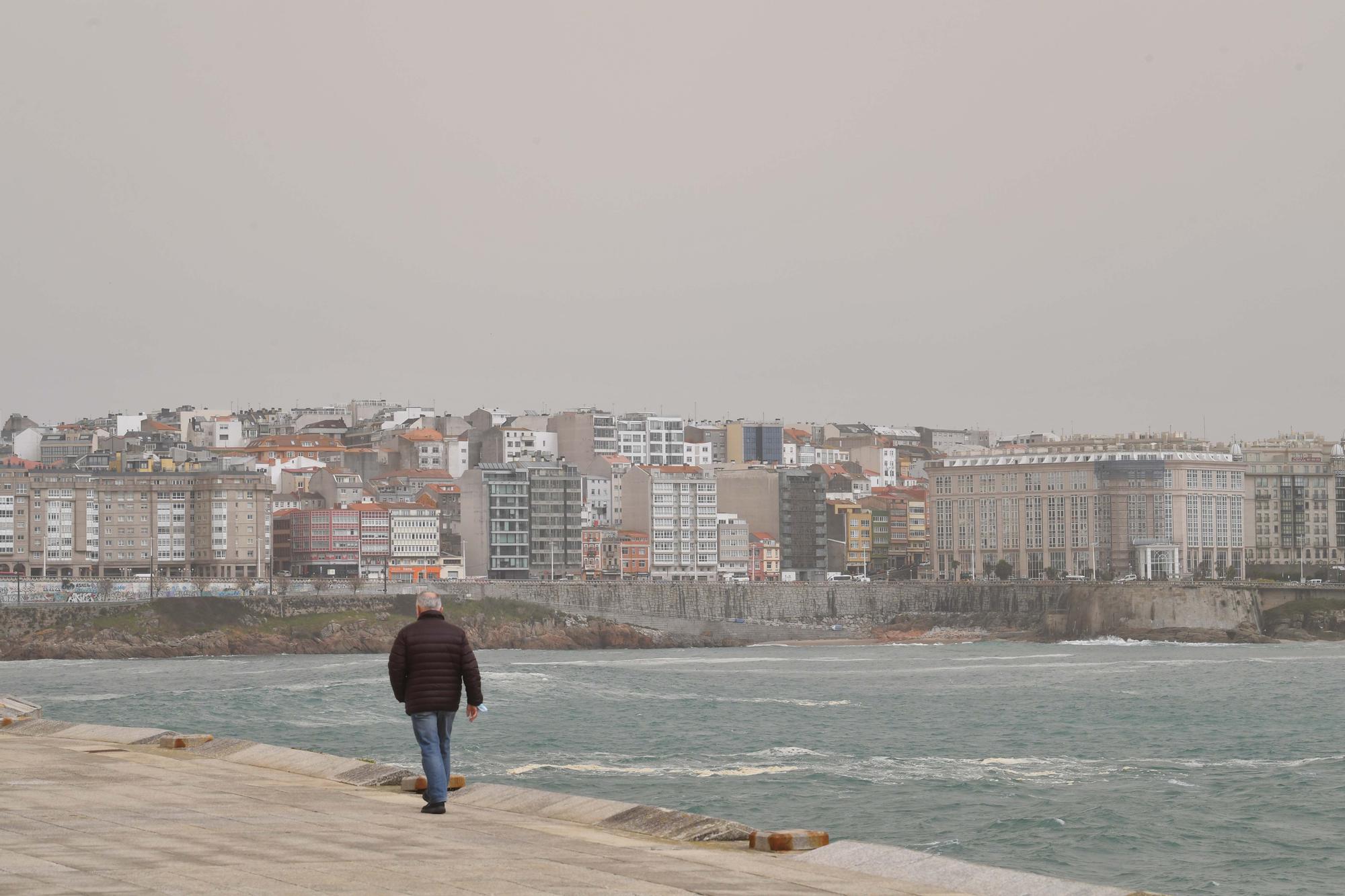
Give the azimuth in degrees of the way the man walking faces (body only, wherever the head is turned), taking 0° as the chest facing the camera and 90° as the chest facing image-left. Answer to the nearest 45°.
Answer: approximately 180°

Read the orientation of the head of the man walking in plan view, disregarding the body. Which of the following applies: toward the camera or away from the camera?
away from the camera
